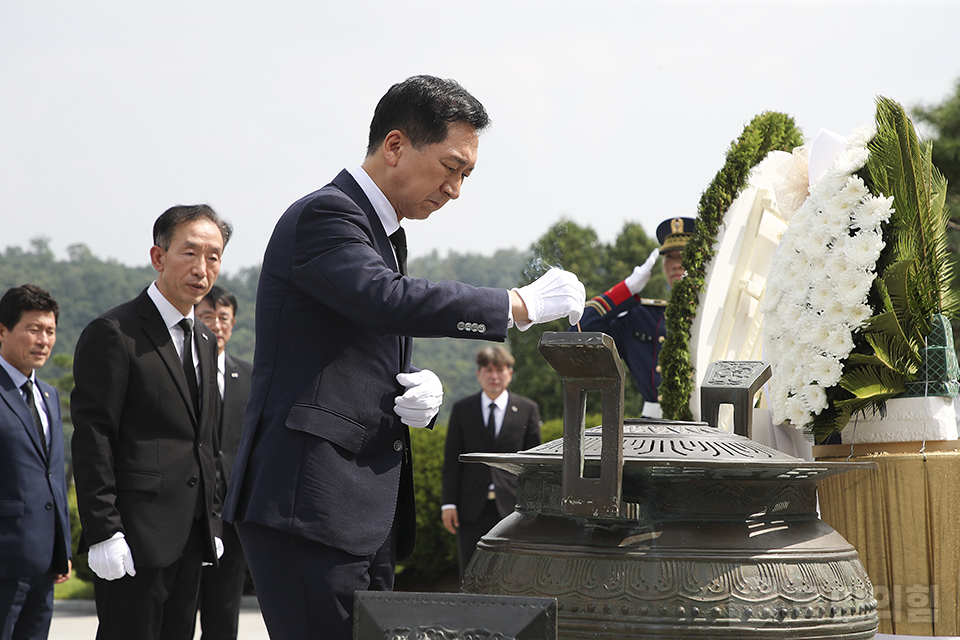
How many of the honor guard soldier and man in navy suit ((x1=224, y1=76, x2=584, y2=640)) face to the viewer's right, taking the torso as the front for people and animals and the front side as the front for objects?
1

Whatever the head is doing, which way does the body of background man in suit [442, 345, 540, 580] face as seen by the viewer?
toward the camera

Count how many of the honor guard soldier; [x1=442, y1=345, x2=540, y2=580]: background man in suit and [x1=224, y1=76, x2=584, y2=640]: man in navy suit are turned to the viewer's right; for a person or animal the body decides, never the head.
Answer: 1

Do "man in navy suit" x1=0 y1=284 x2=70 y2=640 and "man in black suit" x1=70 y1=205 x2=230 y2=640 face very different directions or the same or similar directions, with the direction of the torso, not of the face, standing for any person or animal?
same or similar directions

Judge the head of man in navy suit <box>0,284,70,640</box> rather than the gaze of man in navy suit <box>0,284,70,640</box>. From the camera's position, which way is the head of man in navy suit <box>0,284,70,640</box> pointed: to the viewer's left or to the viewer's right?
to the viewer's right

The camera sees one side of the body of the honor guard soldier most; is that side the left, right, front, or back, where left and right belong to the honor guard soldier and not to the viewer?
front

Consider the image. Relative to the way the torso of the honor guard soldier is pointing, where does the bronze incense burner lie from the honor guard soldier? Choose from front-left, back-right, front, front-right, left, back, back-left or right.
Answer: front

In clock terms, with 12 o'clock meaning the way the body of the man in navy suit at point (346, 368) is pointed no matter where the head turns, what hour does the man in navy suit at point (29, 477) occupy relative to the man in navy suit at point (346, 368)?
the man in navy suit at point (29, 477) is roughly at 8 o'clock from the man in navy suit at point (346, 368).

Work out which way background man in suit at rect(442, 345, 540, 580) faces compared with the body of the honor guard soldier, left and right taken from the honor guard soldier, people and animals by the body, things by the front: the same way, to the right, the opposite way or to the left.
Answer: the same way

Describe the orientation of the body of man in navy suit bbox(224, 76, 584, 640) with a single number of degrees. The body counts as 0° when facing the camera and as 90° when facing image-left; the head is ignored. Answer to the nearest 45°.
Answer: approximately 270°

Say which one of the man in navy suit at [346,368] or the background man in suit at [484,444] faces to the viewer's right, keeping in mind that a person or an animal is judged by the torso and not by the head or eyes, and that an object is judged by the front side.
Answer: the man in navy suit

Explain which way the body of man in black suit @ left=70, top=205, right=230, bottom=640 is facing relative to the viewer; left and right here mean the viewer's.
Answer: facing the viewer and to the right of the viewer

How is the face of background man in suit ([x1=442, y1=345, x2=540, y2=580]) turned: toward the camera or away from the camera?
toward the camera

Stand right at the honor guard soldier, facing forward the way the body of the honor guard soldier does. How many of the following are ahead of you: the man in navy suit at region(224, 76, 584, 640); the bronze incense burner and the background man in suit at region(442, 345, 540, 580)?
2

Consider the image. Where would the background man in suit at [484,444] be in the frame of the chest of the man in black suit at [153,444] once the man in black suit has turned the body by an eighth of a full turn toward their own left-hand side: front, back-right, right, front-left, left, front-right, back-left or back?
front-left

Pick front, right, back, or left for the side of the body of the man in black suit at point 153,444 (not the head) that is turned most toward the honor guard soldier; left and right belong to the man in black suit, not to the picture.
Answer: left
